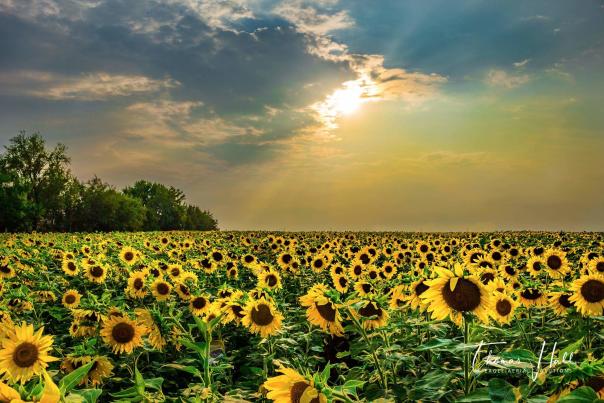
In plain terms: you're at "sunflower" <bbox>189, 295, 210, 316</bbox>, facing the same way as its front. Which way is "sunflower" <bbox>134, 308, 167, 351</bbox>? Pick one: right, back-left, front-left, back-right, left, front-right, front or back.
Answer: front

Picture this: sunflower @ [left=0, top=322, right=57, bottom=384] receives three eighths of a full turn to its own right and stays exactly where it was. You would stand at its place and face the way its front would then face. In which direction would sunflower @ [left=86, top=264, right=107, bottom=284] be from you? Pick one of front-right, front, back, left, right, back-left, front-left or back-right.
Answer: front-right

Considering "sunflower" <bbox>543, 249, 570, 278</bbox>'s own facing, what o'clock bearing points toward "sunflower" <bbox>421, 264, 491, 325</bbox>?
"sunflower" <bbox>421, 264, 491, 325</bbox> is roughly at 12 o'clock from "sunflower" <bbox>543, 249, 570, 278</bbox>.

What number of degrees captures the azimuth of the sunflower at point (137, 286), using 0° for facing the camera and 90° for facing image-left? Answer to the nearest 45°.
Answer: approximately 315°

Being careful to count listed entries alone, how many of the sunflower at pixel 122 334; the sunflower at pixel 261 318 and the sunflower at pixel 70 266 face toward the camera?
3

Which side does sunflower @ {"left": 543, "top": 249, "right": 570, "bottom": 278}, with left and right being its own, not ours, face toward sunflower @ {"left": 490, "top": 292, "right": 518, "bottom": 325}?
front

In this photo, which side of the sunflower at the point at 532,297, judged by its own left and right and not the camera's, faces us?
front

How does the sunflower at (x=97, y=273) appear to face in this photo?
toward the camera

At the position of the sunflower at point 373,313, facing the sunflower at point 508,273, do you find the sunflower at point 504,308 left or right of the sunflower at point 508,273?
right

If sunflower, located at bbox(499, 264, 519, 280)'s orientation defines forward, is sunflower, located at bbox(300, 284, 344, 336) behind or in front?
in front

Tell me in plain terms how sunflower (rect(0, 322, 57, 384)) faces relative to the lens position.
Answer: facing the viewer

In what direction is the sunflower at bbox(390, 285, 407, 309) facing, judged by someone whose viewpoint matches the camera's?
facing the viewer and to the right of the viewer

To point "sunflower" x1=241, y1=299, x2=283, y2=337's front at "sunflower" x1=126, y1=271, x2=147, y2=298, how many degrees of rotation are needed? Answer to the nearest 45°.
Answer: approximately 135° to its right

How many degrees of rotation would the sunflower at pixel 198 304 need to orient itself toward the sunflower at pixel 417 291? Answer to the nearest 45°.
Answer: approximately 45° to its left
